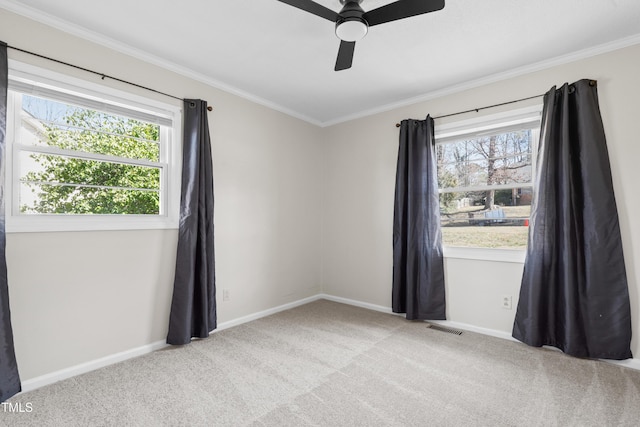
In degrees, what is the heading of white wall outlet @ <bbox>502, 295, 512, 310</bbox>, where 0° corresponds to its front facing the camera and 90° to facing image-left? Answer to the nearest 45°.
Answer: approximately 45°

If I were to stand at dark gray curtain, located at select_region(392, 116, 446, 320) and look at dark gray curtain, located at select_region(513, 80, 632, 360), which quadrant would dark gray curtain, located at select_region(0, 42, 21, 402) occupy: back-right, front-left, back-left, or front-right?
back-right

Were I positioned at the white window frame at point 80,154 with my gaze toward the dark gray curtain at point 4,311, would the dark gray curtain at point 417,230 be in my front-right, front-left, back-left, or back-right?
back-left

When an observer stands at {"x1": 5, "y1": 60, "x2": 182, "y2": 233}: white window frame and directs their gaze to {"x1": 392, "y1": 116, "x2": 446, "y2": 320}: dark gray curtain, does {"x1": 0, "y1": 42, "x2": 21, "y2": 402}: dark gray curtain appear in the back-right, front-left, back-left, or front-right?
back-right

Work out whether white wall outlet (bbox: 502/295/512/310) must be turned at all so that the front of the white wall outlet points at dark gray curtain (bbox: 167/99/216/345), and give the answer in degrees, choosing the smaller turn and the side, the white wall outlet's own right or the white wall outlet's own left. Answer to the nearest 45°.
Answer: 0° — it already faces it

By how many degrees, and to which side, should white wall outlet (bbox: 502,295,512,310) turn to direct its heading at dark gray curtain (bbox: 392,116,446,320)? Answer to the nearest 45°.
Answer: approximately 45° to its right

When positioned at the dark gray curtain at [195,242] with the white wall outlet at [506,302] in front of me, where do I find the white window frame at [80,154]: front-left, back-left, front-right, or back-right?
back-right
